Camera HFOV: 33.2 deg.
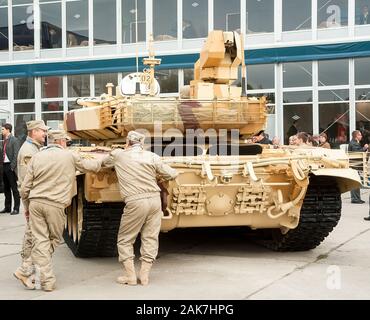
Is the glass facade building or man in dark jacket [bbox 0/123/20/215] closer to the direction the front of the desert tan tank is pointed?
the glass facade building

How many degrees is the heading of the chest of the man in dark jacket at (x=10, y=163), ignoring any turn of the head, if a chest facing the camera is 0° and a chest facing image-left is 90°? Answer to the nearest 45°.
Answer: approximately 45°

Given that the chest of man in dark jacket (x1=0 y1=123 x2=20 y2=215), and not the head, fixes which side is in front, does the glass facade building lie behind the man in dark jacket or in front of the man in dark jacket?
behind

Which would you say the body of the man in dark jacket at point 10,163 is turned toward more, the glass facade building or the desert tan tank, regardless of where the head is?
the desert tan tank
